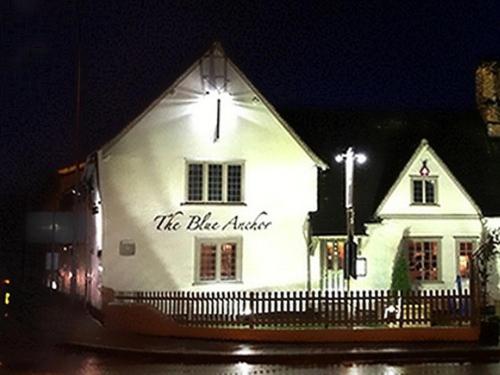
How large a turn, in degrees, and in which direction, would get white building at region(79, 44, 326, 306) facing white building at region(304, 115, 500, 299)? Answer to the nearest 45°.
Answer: approximately 90° to its left

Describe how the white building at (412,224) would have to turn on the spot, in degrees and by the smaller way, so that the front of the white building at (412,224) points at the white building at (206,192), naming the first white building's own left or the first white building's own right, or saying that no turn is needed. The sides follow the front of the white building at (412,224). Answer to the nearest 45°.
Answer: approximately 45° to the first white building's own right

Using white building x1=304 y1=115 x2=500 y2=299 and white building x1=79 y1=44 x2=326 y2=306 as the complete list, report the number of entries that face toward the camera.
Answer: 2

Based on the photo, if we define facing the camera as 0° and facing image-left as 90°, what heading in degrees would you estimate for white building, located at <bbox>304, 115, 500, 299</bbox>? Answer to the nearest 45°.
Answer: approximately 0°

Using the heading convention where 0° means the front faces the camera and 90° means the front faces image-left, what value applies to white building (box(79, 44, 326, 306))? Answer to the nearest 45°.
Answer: approximately 0°
